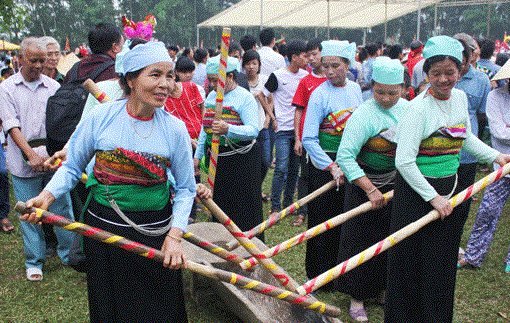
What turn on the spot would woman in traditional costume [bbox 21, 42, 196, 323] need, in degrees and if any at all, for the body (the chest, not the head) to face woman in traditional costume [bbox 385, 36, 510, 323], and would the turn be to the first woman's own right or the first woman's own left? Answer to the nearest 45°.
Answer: approximately 45° to the first woman's own left

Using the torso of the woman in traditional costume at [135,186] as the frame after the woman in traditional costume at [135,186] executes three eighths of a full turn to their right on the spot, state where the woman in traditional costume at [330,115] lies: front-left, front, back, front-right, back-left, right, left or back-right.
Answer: back-right

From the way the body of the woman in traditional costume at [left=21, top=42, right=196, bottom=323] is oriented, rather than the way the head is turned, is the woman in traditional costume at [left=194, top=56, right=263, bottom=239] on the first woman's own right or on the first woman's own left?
on the first woman's own left

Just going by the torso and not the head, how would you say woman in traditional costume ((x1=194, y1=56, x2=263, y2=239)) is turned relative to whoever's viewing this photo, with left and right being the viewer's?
facing the viewer and to the left of the viewer

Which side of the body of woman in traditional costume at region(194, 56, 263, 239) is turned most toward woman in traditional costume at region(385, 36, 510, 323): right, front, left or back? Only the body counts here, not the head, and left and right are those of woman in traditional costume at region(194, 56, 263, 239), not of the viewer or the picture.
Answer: left

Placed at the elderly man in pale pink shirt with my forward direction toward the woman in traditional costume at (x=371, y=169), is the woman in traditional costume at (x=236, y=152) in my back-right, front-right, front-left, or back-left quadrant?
front-left

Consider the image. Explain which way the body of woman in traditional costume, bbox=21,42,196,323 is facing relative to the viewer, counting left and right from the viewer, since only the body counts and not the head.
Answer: facing the viewer and to the right of the viewer

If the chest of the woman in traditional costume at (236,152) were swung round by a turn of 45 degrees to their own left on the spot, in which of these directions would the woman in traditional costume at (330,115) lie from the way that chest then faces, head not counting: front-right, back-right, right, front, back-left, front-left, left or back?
front-left

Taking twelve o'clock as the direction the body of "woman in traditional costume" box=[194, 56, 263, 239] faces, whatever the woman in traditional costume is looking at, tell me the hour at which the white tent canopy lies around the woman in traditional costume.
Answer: The white tent canopy is roughly at 5 o'clock from the woman in traditional costume.

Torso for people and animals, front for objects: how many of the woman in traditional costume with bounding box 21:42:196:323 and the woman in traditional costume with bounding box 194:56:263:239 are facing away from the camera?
0
